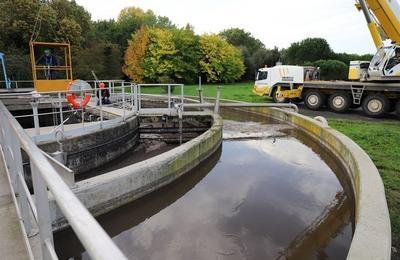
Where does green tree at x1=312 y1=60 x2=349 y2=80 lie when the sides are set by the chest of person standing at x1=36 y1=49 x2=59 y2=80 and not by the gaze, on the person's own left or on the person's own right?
on the person's own left

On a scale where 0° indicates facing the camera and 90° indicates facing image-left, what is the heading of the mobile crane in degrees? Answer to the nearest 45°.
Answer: approximately 90°

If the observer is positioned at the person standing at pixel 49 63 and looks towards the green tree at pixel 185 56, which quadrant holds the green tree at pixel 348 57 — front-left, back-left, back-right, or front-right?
front-right

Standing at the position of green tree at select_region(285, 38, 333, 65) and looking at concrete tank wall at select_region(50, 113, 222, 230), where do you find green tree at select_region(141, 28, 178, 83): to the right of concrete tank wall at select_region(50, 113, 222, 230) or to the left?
right

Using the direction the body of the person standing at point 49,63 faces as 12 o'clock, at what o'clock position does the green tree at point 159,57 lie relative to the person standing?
The green tree is roughly at 7 o'clock from the person standing.

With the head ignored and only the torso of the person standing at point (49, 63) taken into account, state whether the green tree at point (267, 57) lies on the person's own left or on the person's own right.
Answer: on the person's own left

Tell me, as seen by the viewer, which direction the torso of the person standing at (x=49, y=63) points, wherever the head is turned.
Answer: toward the camera

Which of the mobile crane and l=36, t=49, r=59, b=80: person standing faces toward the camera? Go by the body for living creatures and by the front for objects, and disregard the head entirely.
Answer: the person standing

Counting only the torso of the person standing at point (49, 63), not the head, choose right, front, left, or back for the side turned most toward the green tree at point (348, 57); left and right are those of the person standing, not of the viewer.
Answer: left

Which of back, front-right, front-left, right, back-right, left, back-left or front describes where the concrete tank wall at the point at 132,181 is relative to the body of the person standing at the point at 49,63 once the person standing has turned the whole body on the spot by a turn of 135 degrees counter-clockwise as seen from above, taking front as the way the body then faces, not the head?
back-right

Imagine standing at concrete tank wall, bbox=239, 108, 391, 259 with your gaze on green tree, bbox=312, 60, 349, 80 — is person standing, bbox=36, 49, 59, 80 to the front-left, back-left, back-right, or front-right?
front-left

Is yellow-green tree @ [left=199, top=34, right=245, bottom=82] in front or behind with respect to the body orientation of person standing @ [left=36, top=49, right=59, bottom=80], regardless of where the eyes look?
behind

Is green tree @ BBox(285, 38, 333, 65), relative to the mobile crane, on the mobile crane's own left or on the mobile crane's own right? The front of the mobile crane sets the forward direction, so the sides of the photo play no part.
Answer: on the mobile crane's own right

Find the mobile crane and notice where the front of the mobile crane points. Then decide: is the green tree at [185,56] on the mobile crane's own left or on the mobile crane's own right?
on the mobile crane's own right

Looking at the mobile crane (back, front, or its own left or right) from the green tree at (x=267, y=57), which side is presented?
right
